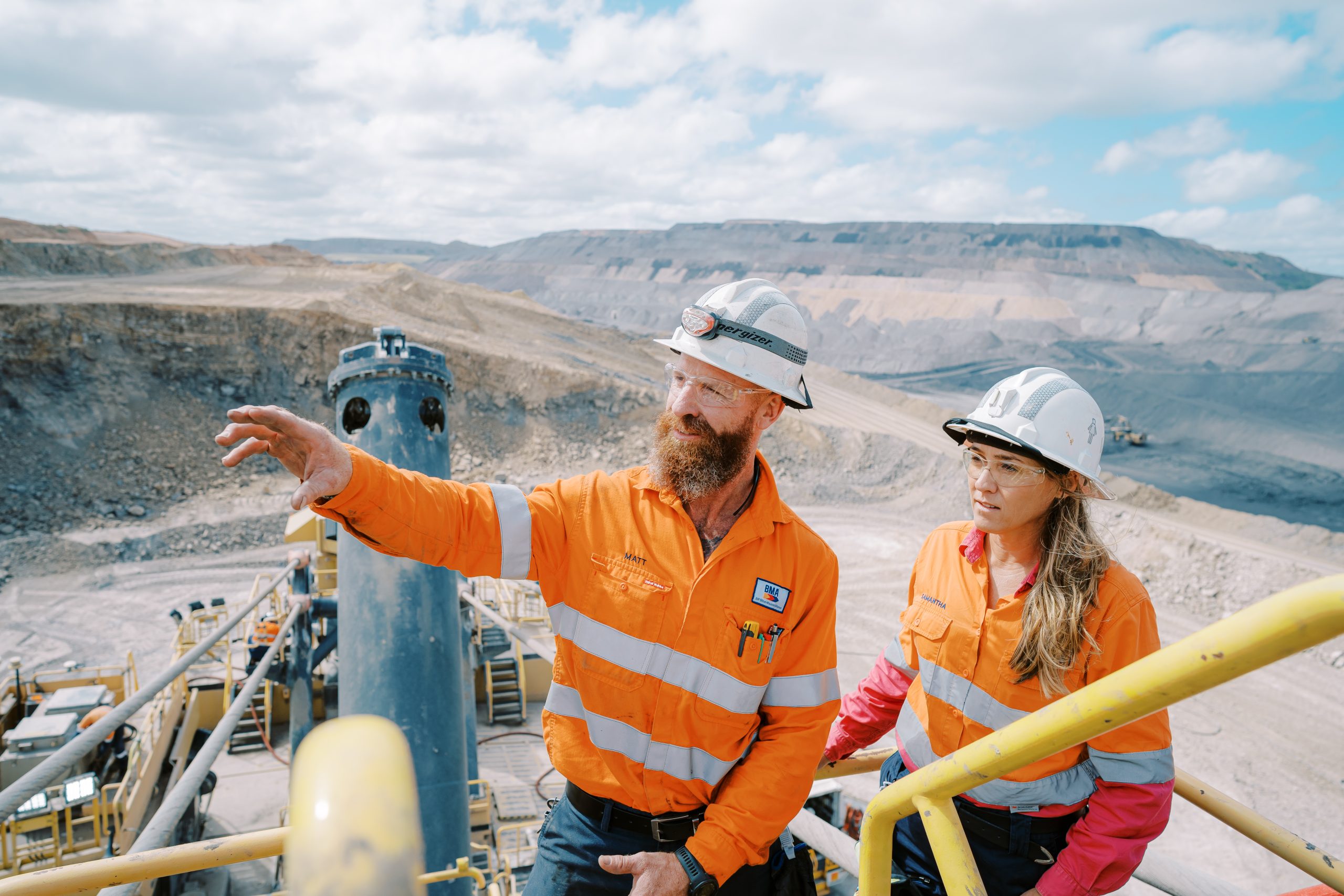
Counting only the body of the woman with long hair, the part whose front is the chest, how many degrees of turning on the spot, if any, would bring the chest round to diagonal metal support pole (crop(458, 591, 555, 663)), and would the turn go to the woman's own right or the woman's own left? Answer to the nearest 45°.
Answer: approximately 90° to the woman's own right

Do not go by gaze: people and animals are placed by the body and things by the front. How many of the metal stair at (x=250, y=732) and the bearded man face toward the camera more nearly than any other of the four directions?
2

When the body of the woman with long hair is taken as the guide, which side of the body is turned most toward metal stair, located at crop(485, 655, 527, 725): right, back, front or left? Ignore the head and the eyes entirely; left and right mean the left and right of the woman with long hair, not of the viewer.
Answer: right

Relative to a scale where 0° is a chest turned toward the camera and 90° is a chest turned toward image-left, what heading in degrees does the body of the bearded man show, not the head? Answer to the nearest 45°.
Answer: approximately 0°
